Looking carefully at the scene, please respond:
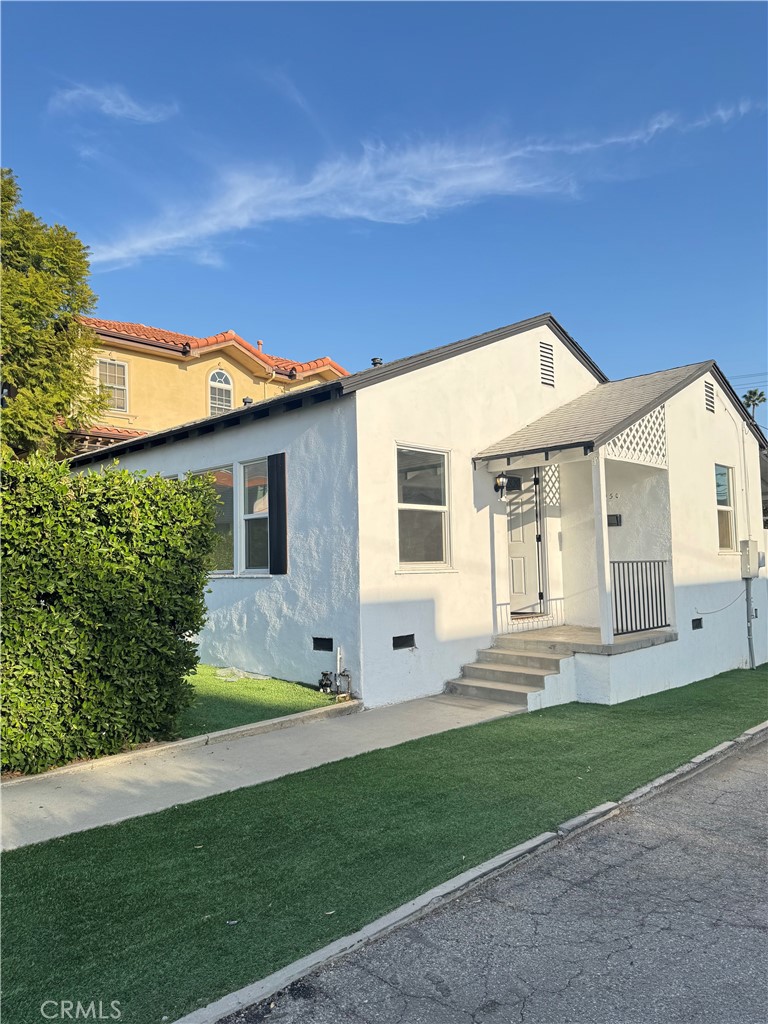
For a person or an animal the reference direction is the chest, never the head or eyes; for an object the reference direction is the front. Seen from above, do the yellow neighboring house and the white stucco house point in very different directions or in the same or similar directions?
same or similar directions

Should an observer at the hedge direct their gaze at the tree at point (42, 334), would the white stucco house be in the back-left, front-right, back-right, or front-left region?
front-right

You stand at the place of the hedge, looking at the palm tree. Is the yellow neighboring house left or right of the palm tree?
left

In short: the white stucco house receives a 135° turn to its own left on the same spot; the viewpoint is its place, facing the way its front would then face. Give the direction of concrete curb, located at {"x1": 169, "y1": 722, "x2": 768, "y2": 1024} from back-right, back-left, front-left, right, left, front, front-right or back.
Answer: back

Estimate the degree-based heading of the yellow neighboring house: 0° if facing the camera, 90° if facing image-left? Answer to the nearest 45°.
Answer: approximately 315°

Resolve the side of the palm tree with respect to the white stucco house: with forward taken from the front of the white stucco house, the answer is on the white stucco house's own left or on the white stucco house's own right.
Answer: on the white stucco house's own left

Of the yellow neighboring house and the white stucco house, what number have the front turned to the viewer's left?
0

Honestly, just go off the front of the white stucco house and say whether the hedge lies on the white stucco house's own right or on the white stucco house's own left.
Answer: on the white stucco house's own right

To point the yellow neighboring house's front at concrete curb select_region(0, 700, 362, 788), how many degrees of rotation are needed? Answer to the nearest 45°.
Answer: approximately 45° to its right

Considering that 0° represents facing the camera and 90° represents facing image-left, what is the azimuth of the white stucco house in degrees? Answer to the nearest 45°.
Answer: approximately 315°
